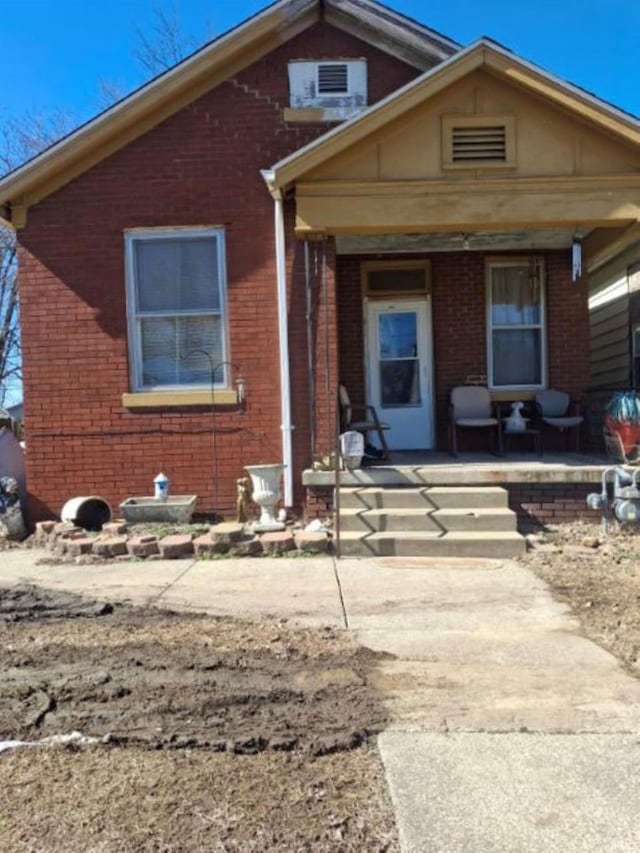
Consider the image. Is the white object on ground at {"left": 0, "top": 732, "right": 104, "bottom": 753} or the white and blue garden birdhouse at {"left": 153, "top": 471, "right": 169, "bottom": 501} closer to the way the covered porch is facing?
the white object on ground

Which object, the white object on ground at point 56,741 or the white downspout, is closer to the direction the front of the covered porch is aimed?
the white object on ground

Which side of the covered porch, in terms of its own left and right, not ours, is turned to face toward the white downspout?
right

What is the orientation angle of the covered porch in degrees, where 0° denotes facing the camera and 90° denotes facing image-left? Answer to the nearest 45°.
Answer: approximately 0°

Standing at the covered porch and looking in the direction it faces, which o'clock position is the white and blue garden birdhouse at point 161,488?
The white and blue garden birdhouse is roughly at 3 o'clock from the covered porch.
